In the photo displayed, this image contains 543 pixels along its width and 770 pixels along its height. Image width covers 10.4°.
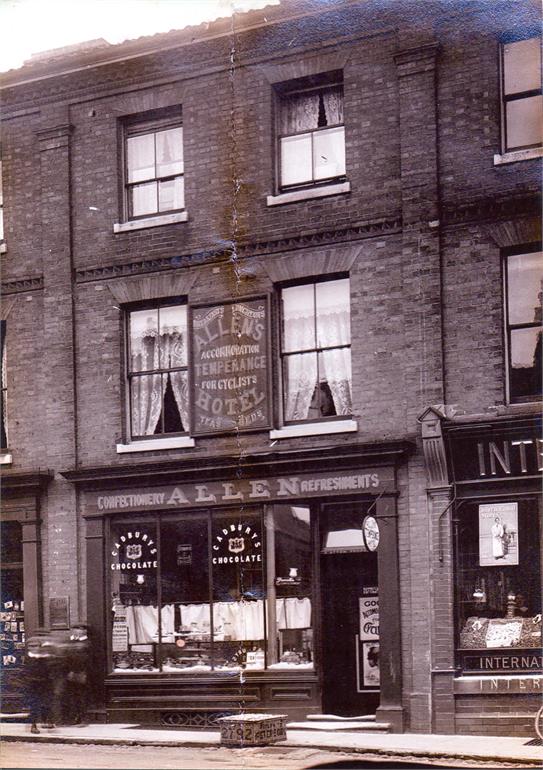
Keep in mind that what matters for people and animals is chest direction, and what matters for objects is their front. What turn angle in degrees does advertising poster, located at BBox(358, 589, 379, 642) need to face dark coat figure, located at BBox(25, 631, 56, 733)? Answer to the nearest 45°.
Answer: approximately 90° to its right

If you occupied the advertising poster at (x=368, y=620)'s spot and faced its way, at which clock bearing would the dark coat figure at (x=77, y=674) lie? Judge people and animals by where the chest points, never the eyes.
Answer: The dark coat figure is roughly at 3 o'clock from the advertising poster.

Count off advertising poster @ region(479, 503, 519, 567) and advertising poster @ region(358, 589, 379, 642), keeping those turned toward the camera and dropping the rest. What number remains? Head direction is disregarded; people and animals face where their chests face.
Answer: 2

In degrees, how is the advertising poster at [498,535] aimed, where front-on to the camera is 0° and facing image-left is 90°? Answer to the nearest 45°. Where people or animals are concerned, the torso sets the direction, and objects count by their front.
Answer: approximately 0°

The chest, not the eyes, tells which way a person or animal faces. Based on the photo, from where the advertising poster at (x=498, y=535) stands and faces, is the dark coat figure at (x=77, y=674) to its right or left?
on its right
